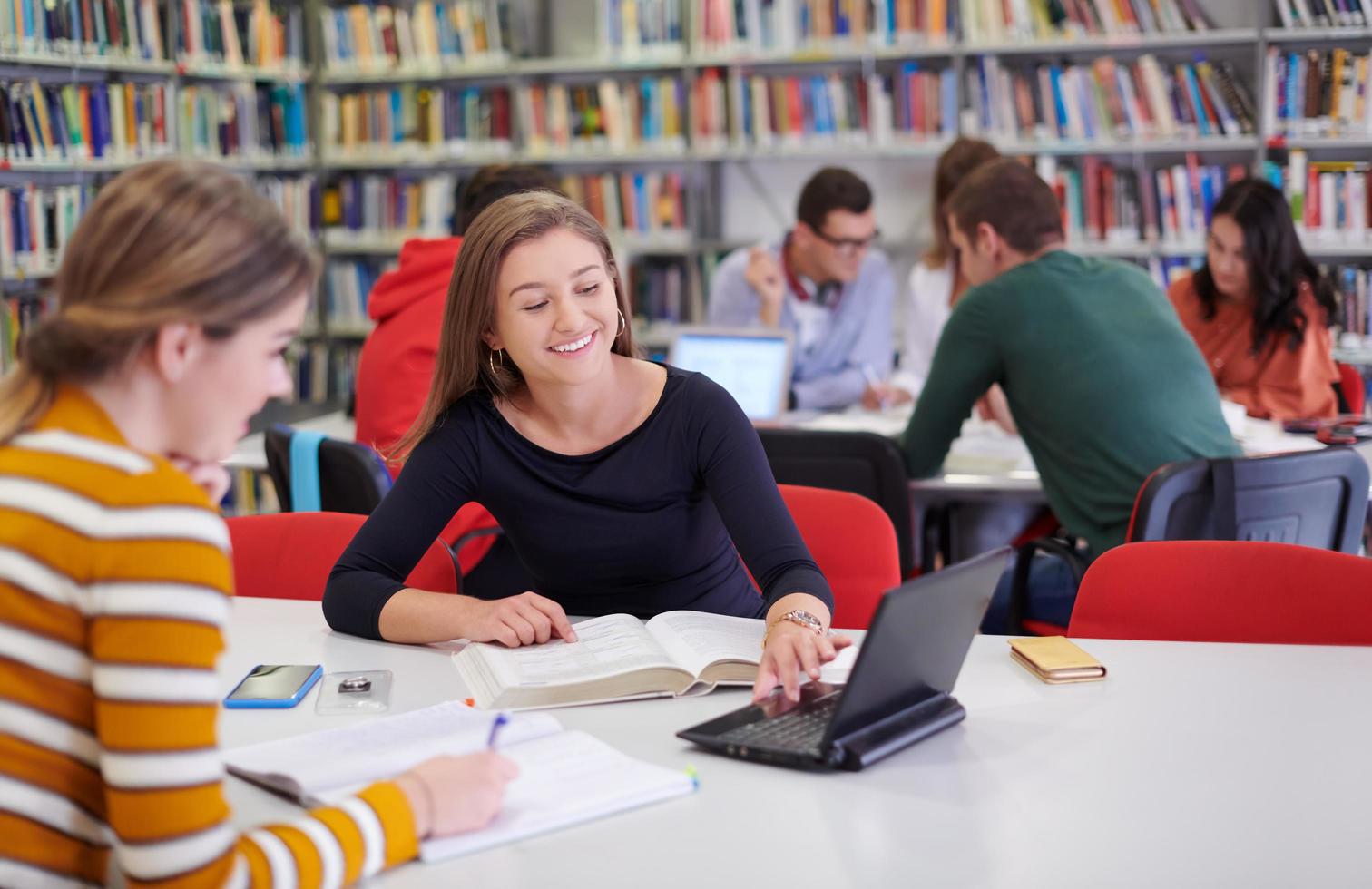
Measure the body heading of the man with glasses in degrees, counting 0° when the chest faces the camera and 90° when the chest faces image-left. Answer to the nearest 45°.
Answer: approximately 315°

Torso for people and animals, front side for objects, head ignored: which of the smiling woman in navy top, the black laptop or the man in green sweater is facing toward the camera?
the smiling woman in navy top

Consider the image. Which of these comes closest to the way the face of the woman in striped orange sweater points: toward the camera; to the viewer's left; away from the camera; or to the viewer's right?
to the viewer's right

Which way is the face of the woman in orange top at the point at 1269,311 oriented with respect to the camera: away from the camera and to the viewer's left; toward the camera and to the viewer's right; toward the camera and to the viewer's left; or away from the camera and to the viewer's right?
toward the camera and to the viewer's left

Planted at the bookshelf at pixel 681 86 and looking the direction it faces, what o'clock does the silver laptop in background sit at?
The silver laptop in background is roughly at 12 o'clock from the bookshelf.

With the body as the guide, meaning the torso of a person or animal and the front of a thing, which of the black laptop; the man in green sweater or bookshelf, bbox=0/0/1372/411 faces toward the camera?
the bookshelf

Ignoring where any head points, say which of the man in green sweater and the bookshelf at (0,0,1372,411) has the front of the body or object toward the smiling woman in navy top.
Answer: the bookshelf

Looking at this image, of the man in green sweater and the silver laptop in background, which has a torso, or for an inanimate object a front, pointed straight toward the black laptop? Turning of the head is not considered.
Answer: the silver laptop in background

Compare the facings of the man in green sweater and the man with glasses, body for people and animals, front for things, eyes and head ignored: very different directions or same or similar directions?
very different directions

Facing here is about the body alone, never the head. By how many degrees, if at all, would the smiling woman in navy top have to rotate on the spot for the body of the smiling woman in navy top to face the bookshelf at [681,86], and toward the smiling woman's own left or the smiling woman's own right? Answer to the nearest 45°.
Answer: approximately 180°

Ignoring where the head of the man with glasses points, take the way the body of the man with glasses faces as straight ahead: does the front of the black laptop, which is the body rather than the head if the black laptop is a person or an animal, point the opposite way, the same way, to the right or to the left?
the opposite way

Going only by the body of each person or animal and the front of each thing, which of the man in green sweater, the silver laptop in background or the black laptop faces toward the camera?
the silver laptop in background

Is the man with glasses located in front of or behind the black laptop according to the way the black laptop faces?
in front
